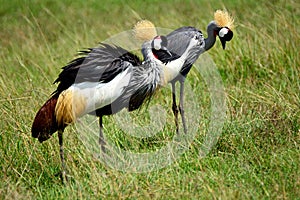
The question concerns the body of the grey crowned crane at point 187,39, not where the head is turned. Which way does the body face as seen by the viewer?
to the viewer's right

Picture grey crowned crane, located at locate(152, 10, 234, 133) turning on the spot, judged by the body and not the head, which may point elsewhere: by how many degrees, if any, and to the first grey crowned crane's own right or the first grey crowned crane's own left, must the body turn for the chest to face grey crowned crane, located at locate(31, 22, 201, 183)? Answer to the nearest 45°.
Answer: approximately 135° to the first grey crowned crane's own right

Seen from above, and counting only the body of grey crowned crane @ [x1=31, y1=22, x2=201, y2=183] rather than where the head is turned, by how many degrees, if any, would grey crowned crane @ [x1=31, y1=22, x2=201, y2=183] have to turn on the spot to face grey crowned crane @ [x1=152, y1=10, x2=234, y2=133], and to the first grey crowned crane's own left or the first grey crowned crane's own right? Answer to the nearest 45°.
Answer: approximately 45° to the first grey crowned crane's own left

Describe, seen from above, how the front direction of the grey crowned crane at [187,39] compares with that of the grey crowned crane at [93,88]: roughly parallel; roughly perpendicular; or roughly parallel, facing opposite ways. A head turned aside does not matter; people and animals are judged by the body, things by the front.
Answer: roughly parallel

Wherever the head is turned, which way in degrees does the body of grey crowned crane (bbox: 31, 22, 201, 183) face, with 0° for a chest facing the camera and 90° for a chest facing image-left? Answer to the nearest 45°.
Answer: approximately 270°

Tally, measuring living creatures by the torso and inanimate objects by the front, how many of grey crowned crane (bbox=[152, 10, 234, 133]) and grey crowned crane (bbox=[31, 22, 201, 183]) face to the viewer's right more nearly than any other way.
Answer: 2
